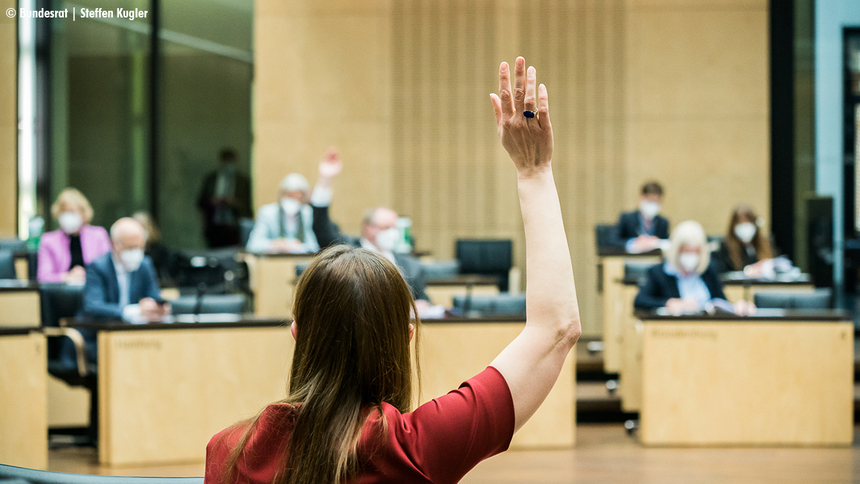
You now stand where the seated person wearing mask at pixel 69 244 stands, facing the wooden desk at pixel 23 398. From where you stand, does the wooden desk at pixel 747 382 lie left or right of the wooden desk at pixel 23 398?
left

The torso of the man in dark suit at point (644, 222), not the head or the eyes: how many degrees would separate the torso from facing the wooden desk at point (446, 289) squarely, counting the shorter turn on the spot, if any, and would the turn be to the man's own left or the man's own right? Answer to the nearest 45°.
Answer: approximately 45° to the man's own right

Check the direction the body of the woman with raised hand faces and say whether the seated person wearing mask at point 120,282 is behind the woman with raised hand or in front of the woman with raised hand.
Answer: in front

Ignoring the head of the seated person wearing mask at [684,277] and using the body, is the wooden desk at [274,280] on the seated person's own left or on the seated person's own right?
on the seated person's own right

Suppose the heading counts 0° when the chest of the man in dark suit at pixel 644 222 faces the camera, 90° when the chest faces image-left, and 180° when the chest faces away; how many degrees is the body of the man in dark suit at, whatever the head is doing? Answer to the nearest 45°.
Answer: approximately 0°

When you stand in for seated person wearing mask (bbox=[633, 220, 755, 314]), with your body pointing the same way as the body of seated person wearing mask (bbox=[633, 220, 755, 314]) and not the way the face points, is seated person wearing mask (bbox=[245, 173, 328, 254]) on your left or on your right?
on your right

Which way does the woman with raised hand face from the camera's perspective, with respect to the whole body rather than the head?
away from the camera

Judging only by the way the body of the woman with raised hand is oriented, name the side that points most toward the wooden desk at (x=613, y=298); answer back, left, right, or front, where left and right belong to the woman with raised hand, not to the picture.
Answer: front
